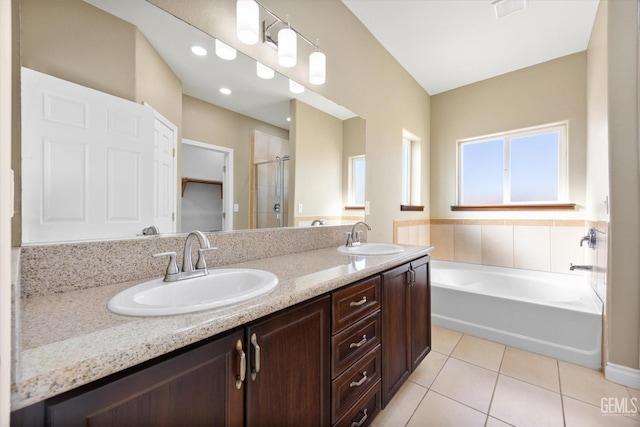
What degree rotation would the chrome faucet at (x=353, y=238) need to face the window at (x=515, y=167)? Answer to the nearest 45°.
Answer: approximately 90° to its left

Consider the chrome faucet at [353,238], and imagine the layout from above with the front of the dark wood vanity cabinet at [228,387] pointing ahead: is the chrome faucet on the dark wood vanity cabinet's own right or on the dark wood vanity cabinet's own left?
on the dark wood vanity cabinet's own left

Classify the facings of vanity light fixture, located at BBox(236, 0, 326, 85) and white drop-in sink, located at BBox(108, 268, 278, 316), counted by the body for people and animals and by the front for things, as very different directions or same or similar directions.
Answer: same or similar directions

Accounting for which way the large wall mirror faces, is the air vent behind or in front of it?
in front

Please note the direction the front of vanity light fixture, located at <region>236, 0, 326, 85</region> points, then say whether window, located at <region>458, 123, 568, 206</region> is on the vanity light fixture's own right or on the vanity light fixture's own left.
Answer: on the vanity light fixture's own left

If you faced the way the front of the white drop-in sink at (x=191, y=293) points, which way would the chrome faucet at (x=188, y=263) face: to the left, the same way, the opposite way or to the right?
the same way

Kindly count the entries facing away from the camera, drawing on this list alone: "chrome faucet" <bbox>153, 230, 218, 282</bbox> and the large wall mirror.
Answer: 0

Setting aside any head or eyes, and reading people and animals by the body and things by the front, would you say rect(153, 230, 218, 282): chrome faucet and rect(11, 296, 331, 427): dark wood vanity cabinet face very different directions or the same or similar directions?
same or similar directions

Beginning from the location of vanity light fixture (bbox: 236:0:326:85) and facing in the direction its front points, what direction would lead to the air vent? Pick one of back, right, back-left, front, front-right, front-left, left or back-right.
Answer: front-left

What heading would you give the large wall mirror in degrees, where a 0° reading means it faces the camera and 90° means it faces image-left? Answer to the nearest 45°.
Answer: approximately 315°
